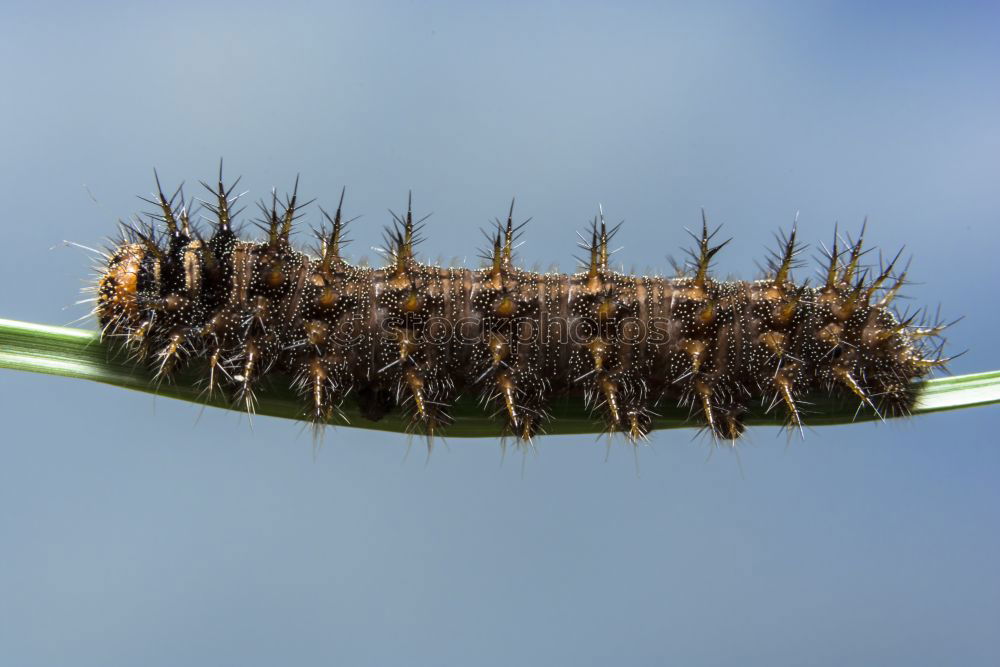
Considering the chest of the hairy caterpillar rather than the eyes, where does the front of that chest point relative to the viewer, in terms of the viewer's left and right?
facing to the left of the viewer
